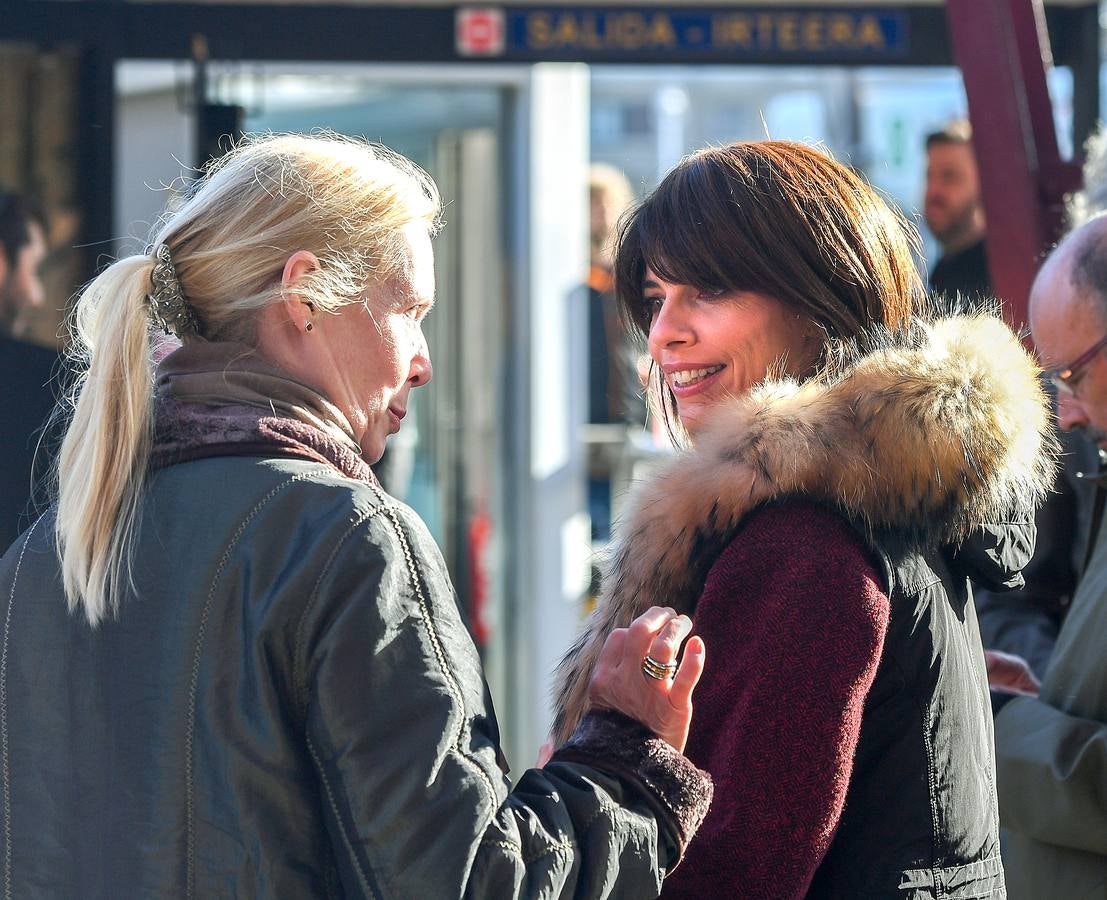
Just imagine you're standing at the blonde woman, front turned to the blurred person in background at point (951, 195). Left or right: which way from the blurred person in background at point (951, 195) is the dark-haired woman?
right

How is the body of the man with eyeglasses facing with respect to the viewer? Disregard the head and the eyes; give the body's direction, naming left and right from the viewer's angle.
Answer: facing to the left of the viewer

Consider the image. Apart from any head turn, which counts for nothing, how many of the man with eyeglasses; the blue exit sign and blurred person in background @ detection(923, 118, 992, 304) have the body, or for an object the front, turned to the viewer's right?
0

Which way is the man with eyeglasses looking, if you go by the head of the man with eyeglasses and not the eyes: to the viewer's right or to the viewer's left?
to the viewer's left

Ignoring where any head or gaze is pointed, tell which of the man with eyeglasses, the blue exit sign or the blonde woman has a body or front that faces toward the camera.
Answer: the blue exit sign

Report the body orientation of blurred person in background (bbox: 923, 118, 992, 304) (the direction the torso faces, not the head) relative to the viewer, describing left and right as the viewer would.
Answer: facing the viewer and to the left of the viewer

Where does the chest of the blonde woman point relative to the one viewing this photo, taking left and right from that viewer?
facing away from the viewer and to the right of the viewer

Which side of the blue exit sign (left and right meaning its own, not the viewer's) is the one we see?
front
